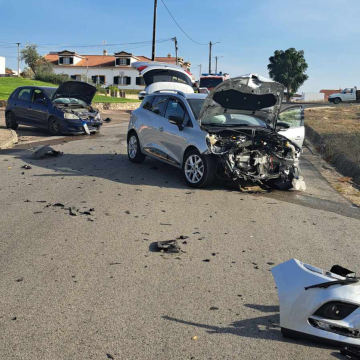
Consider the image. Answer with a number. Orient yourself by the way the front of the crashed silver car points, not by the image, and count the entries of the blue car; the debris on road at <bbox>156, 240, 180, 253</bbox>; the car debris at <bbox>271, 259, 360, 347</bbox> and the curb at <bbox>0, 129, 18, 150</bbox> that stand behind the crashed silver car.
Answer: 2

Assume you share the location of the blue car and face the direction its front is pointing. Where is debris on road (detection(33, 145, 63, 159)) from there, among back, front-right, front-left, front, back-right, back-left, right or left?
front-right

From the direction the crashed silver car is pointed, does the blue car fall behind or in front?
behind

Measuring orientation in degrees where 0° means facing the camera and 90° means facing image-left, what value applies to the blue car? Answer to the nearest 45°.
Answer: approximately 315°

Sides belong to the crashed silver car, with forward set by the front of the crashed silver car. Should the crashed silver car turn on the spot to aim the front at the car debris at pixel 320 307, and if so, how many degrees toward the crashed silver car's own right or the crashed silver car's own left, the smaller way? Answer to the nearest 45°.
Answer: approximately 45° to the crashed silver car's own right

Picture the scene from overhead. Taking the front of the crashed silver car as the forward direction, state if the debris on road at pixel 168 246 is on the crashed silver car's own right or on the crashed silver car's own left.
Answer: on the crashed silver car's own right

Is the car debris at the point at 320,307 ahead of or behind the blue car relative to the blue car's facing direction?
ahead

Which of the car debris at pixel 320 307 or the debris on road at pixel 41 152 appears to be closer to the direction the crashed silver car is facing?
the car debris

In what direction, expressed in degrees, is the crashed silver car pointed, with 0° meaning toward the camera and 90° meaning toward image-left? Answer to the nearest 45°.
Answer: approximately 315°

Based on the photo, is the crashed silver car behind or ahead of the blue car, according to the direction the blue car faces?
ahead

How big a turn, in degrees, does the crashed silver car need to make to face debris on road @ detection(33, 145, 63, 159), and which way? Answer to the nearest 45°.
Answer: approximately 180°

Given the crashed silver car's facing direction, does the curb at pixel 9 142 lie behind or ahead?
behind
